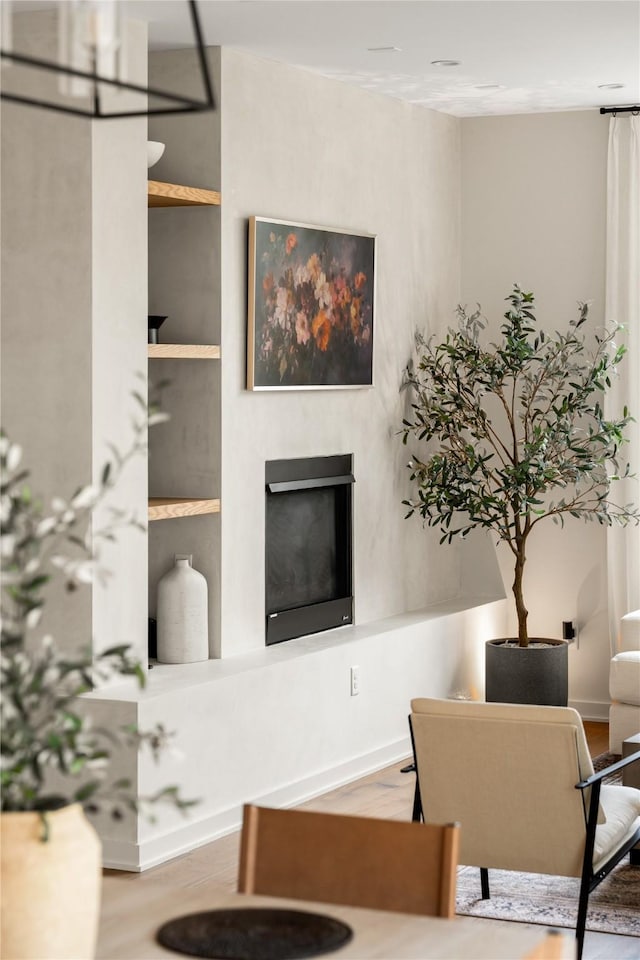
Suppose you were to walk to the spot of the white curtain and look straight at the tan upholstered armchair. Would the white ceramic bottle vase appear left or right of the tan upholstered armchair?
right

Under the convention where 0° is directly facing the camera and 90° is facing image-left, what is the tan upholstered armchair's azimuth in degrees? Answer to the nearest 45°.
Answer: approximately 225°

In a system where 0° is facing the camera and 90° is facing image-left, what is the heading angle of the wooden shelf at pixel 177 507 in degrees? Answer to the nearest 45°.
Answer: approximately 315°

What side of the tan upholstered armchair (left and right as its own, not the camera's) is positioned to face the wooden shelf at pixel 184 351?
left

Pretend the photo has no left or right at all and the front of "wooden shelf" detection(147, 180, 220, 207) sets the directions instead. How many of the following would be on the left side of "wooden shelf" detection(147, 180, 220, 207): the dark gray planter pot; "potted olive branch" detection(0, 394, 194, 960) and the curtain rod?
2

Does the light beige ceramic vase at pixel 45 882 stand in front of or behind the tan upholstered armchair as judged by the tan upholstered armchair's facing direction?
behind
